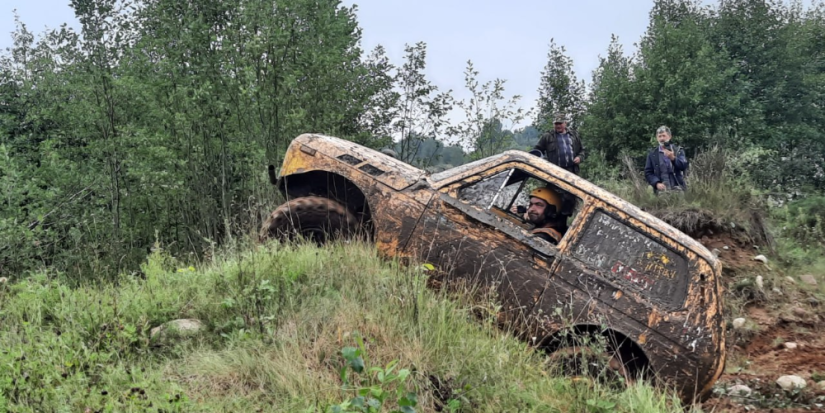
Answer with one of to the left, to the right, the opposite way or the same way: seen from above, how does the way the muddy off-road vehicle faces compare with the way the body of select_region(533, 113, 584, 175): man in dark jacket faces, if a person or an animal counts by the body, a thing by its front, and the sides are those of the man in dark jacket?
to the right

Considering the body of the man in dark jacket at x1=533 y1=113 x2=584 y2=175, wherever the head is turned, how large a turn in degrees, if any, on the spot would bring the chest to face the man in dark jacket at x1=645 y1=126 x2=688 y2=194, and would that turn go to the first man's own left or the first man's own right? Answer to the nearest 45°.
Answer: approximately 90° to the first man's own left

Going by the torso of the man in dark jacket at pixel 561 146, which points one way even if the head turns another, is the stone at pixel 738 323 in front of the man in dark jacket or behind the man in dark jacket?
in front

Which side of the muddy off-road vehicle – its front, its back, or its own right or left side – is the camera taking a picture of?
left

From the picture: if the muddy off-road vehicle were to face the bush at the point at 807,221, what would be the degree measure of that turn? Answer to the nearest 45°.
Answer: approximately 135° to its right

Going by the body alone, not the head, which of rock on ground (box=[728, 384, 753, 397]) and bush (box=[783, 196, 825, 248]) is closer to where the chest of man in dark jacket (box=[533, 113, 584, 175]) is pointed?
the rock on ground

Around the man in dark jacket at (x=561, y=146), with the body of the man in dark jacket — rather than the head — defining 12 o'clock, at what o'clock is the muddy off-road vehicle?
The muddy off-road vehicle is roughly at 12 o'clock from the man in dark jacket.

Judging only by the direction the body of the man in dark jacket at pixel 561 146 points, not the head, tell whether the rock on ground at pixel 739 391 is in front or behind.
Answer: in front

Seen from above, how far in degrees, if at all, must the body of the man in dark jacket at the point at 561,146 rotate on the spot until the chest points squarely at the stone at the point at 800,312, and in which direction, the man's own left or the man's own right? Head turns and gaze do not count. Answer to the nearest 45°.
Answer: approximately 45° to the man's own left

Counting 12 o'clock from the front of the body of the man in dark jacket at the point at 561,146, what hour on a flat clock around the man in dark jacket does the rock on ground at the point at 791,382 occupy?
The rock on ground is roughly at 11 o'clock from the man in dark jacket.

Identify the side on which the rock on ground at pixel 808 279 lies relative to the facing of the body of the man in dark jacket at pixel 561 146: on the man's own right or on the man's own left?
on the man's own left

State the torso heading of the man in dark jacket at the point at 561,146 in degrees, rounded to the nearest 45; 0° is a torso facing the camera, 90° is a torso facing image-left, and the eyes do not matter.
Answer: approximately 0°

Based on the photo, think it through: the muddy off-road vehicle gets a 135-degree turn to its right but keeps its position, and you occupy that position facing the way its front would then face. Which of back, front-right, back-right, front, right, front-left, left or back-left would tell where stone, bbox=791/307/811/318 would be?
front

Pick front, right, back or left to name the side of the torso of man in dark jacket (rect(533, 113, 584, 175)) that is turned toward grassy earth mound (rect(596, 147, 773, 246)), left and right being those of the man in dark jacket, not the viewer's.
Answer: left

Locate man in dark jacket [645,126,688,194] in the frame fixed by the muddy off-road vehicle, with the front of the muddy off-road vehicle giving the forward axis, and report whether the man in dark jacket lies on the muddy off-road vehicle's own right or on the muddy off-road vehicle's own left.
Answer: on the muddy off-road vehicle's own right

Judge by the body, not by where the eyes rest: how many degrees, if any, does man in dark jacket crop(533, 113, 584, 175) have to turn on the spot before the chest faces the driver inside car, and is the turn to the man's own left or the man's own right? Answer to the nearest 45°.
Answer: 0° — they already face them

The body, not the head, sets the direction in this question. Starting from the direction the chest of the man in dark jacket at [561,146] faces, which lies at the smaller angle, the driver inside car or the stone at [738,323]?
the driver inside car

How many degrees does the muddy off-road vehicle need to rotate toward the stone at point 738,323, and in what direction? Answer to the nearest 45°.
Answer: approximately 135° to its right
